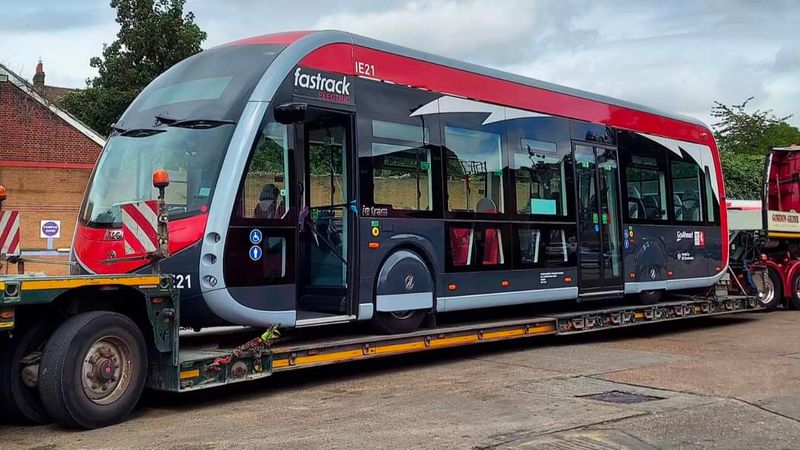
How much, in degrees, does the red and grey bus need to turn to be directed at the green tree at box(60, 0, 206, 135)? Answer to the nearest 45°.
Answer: approximately 90° to its right

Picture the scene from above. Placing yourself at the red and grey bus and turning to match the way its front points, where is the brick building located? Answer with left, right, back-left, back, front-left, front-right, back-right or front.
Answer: right

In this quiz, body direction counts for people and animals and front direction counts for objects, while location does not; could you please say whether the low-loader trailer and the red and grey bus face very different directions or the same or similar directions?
very different directions

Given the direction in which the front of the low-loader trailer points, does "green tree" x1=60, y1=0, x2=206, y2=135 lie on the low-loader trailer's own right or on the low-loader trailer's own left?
on the low-loader trailer's own left

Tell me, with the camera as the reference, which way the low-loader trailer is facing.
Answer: facing away from the viewer and to the right of the viewer

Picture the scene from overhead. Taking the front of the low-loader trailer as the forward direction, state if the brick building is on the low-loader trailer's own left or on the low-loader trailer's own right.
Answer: on the low-loader trailer's own left
